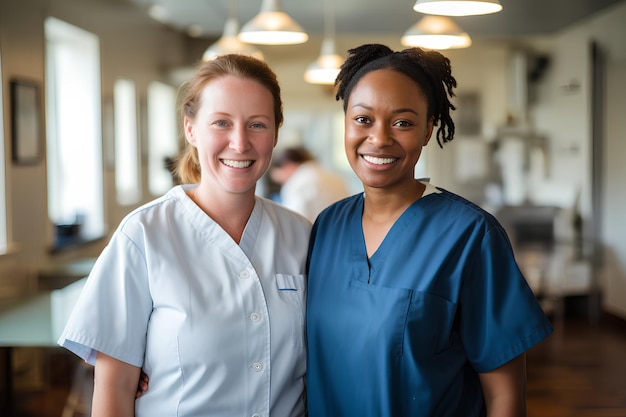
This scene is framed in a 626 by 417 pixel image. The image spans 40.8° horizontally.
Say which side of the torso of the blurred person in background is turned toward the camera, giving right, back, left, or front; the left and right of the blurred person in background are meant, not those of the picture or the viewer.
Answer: left

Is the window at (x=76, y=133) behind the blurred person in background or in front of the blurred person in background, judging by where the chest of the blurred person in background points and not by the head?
in front

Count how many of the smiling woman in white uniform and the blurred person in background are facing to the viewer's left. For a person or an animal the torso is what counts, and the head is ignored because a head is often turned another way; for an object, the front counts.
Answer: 1

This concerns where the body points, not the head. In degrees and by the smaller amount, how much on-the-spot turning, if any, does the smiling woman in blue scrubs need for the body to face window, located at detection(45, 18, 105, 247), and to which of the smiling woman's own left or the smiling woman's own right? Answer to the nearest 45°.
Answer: approximately 90° to the smiling woman's own right

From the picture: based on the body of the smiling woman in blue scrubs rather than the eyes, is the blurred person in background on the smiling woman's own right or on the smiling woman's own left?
on the smiling woman's own right

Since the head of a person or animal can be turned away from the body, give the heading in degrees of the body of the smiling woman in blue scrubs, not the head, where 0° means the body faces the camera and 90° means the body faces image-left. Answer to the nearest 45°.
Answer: approximately 45°

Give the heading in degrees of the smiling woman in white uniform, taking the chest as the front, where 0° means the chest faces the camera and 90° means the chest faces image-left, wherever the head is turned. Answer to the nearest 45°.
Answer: approximately 315°

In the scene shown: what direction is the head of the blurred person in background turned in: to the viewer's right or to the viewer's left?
to the viewer's left

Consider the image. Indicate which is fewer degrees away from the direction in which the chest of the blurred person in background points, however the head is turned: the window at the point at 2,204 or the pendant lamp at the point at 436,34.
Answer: the window
